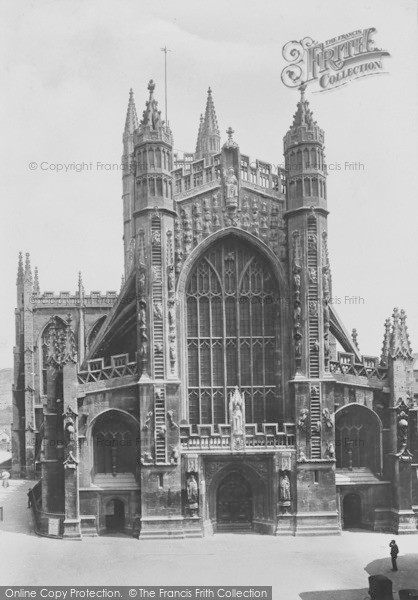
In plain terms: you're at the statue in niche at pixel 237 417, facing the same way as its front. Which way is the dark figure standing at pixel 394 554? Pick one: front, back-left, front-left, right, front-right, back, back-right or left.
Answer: front-left

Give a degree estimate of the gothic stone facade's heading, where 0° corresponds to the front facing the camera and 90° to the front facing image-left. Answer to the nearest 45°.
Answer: approximately 0°

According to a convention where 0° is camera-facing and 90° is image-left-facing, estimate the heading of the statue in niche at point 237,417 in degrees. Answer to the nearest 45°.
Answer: approximately 0°

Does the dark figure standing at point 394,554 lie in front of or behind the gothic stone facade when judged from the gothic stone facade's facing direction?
in front
